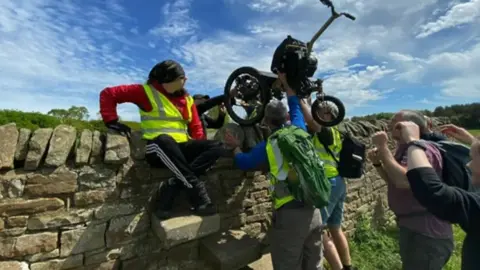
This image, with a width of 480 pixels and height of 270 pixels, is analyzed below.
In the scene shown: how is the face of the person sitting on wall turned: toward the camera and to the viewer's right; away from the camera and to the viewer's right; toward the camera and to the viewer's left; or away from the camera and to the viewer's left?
toward the camera and to the viewer's right

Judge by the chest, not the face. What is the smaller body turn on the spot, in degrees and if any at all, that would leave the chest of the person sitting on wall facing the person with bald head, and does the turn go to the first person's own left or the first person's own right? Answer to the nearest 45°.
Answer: approximately 45° to the first person's own left

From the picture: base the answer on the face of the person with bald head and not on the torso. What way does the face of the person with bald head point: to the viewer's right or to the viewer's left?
to the viewer's left

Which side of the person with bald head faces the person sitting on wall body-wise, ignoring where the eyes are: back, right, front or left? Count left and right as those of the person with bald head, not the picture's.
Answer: front

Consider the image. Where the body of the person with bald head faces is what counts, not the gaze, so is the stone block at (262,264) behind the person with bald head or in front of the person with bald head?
in front

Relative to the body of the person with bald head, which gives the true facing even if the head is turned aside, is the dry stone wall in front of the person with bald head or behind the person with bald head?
in front

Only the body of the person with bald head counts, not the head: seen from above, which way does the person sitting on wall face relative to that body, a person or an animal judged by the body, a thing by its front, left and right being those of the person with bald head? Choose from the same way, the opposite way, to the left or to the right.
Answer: the opposite way

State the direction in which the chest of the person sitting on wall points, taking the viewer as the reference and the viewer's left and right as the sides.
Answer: facing the viewer and to the right of the viewer

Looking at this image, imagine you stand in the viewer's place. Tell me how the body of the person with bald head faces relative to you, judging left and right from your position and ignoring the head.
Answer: facing to the left of the viewer
